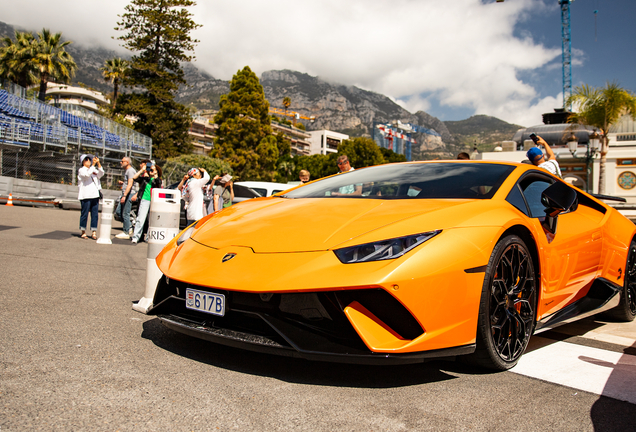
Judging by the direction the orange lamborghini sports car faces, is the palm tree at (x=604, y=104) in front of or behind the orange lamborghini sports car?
behind

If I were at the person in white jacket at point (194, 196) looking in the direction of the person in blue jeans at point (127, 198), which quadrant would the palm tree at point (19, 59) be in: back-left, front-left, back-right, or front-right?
front-right

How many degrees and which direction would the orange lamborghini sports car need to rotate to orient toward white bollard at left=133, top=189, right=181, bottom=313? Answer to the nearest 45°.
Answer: approximately 90° to its right

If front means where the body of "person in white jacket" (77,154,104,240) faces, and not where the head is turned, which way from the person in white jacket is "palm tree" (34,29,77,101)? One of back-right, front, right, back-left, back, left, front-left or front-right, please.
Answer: back-left

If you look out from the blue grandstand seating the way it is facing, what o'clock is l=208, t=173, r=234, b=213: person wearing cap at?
The person wearing cap is roughly at 1 o'clock from the blue grandstand seating.

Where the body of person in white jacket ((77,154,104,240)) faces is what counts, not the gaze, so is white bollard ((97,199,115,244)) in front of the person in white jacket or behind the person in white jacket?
in front

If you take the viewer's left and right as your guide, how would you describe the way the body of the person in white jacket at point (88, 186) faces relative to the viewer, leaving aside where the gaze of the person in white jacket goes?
facing the viewer and to the right of the viewer

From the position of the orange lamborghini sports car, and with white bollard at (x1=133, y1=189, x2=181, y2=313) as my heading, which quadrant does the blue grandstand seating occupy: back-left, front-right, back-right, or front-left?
front-right

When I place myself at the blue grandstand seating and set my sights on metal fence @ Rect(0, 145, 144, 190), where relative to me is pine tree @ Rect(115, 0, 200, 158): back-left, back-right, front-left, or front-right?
back-left

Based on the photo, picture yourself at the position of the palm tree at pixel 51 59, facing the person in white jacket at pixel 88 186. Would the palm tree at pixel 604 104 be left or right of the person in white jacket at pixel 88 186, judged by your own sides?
left

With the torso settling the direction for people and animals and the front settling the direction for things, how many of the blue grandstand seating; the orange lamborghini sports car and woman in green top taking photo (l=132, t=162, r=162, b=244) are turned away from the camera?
0

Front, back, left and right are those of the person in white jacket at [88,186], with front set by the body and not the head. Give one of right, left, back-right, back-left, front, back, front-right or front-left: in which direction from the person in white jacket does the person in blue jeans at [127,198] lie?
left

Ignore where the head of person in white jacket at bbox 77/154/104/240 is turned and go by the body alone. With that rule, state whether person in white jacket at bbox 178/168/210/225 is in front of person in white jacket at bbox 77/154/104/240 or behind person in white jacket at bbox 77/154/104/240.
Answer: in front
